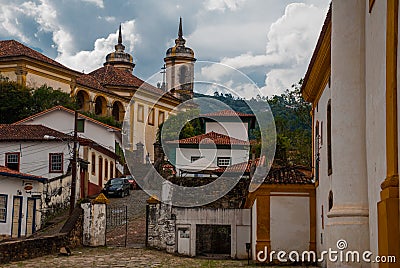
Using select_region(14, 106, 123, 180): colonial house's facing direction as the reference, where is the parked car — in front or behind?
in front

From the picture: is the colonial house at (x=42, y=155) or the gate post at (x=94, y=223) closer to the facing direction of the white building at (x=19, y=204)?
the gate post

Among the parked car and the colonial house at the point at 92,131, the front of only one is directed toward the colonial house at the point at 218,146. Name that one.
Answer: the colonial house at the point at 92,131

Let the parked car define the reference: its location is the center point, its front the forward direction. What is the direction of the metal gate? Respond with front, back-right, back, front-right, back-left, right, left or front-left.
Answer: front-left

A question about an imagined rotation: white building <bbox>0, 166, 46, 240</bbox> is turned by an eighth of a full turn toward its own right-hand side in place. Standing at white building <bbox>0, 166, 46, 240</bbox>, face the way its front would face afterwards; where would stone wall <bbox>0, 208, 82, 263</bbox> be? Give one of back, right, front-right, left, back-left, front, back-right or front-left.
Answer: front

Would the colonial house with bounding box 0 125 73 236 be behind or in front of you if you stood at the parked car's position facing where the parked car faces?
in front

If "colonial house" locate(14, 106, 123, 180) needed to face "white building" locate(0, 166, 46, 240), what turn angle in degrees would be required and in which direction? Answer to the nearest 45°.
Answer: approximately 45° to its right

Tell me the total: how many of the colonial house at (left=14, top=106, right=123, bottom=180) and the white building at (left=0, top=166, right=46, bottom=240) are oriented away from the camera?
0

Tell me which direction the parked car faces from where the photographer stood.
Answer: facing the viewer and to the left of the viewer

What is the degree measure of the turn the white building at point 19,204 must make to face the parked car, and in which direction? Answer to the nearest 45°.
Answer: approximately 90° to its left

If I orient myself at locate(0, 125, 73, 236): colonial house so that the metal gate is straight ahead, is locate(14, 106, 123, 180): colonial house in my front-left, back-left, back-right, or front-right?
back-left

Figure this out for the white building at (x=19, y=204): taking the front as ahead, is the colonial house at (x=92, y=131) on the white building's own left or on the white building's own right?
on the white building's own left

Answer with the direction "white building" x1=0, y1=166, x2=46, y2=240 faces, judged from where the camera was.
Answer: facing the viewer and to the right of the viewer

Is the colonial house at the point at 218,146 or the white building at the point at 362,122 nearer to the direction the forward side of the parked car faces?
the white building

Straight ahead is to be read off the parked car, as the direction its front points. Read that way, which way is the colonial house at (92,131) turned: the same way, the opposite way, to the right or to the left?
to the left
